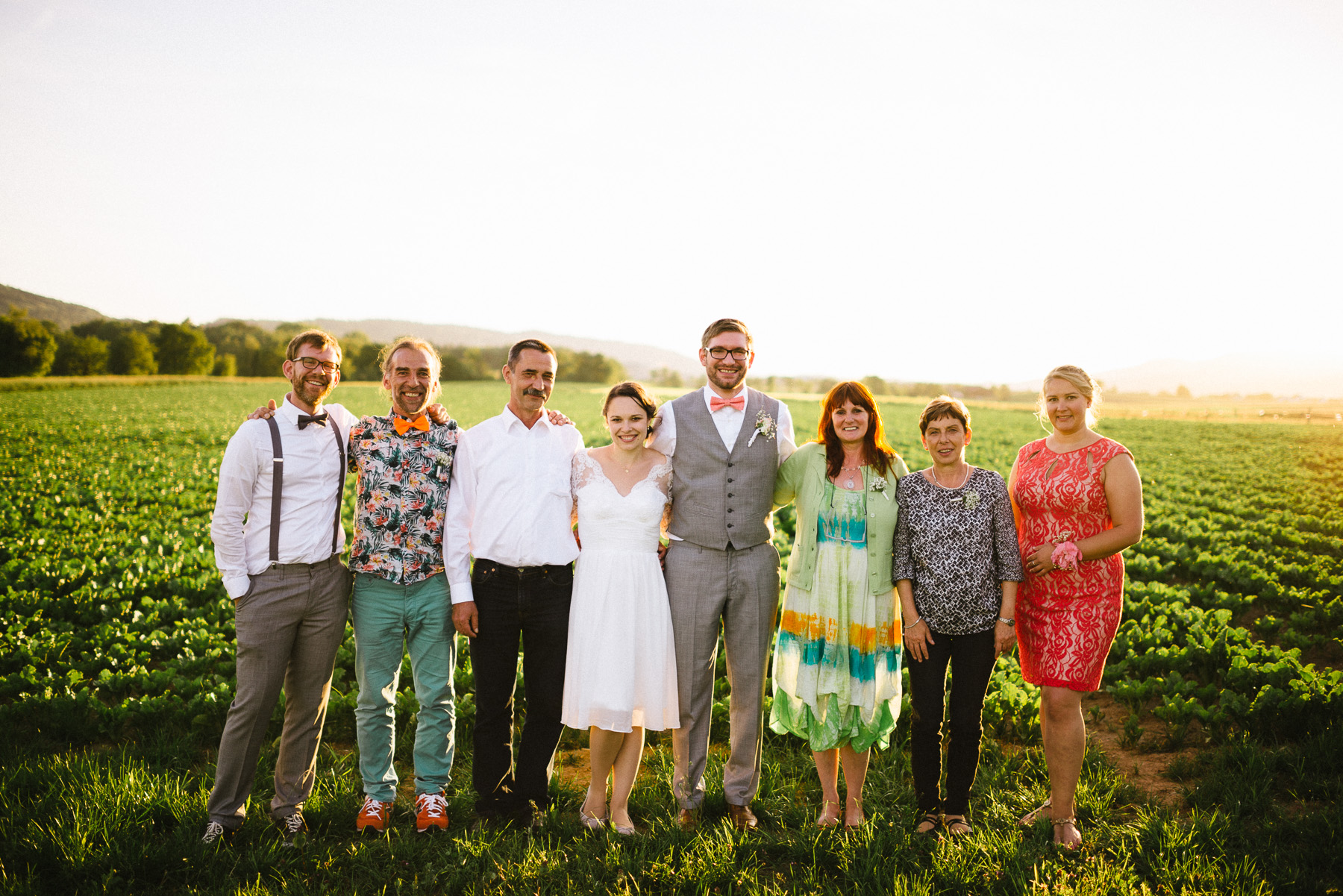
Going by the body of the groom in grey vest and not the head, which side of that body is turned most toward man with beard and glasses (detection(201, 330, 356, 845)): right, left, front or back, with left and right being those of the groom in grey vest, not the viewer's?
right

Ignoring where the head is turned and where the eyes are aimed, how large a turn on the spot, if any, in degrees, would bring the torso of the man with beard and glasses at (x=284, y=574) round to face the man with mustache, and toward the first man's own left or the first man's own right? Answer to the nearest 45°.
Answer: approximately 45° to the first man's own left

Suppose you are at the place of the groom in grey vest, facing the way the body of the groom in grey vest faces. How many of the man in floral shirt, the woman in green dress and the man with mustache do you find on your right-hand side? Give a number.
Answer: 2

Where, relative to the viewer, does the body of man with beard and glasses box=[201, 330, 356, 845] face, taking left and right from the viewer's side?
facing the viewer and to the right of the viewer

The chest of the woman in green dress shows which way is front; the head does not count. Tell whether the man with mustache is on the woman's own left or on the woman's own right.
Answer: on the woman's own right

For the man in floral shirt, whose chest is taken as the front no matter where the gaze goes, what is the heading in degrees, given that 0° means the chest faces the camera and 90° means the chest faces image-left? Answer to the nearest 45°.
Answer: approximately 0°

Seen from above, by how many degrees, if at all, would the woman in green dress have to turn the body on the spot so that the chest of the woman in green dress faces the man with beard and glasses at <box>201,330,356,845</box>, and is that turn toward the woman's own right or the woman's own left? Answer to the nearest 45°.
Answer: approximately 90° to the woman's own right
